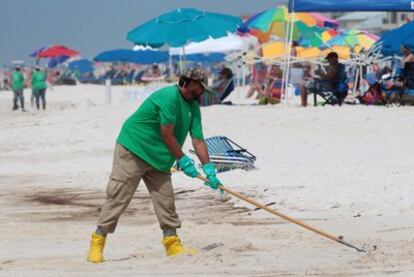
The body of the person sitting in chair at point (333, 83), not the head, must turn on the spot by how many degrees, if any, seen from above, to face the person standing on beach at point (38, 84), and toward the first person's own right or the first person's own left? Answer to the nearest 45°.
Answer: approximately 45° to the first person's own right

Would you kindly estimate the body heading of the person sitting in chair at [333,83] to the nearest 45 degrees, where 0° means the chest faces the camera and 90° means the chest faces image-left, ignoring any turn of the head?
approximately 90°
